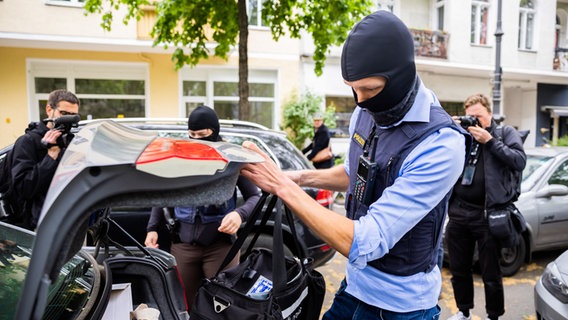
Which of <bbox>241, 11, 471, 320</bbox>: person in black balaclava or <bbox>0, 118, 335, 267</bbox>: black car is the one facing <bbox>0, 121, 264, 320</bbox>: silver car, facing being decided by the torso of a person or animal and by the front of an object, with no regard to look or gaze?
the person in black balaclava

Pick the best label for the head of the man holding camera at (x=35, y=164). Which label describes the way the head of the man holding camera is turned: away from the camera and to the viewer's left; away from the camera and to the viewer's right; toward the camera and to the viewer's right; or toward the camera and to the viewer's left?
toward the camera and to the viewer's right

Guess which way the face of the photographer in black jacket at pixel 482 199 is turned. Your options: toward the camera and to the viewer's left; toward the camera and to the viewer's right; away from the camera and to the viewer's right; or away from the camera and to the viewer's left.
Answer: toward the camera and to the viewer's left

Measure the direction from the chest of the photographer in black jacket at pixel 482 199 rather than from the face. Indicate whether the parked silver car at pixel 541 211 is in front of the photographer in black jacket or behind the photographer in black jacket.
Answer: behind

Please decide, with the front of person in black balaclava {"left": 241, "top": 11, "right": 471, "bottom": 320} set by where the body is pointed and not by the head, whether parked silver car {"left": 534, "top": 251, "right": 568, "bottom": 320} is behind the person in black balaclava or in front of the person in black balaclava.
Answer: behind

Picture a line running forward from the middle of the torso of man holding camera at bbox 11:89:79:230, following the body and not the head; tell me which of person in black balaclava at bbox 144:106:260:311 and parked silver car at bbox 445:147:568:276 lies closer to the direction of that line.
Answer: the person in black balaclava

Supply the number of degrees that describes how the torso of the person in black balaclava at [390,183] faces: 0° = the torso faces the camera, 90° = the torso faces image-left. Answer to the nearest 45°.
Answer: approximately 45°
